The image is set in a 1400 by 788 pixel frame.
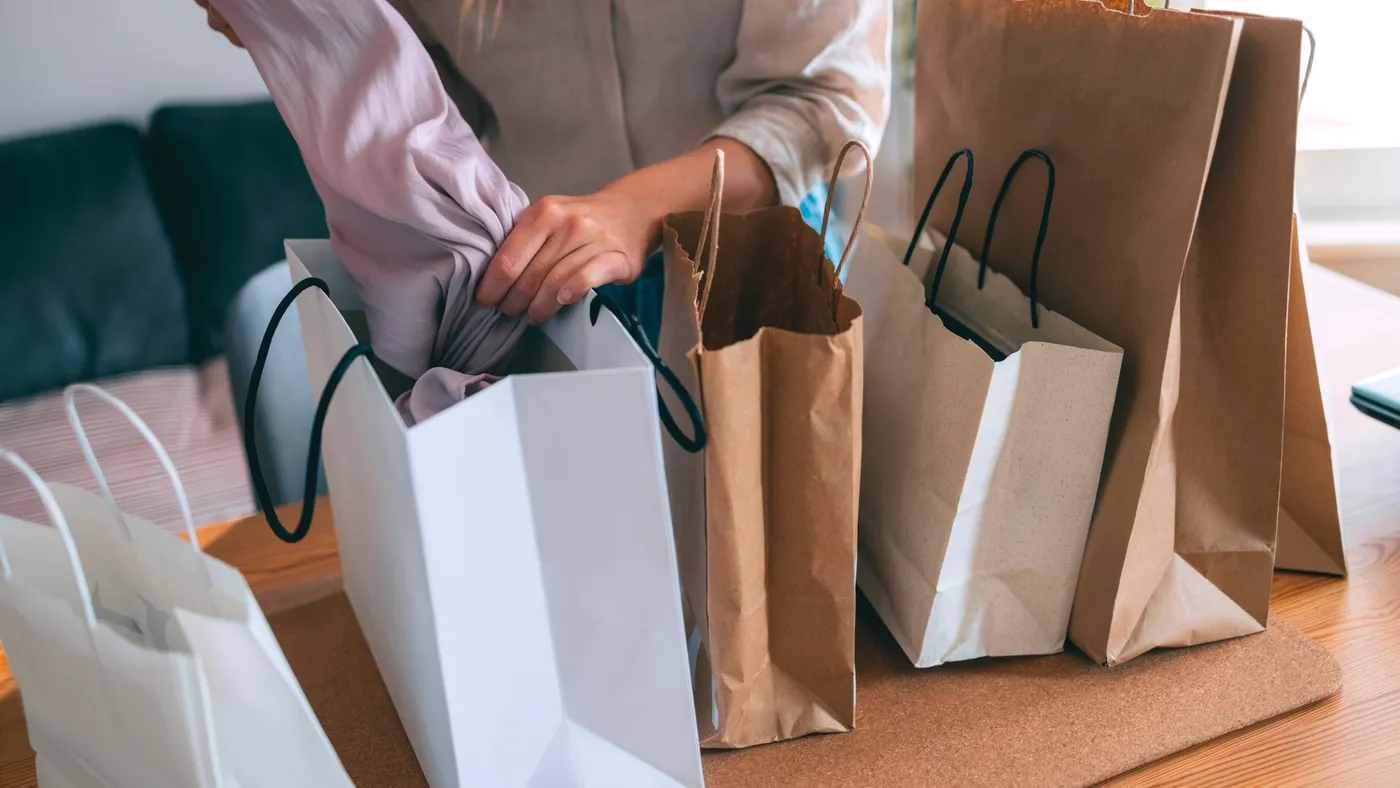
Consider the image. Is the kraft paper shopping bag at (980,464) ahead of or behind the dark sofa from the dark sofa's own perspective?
ahead

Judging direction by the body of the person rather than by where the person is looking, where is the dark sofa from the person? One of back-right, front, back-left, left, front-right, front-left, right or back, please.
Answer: back-right

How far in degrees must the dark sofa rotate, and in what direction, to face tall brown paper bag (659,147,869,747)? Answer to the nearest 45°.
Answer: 0° — it already faces it

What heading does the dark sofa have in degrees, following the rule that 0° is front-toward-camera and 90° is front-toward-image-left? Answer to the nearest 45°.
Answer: approximately 0°

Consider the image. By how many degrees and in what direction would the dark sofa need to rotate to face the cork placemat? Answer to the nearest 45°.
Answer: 0° — it already faces it

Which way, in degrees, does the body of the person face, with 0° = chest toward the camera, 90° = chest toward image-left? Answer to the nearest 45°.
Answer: approximately 0°

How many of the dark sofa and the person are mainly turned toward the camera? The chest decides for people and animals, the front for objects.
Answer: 2

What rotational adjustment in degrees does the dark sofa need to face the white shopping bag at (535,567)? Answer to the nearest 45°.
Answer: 0° — it already faces it
